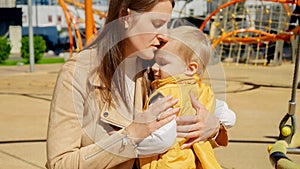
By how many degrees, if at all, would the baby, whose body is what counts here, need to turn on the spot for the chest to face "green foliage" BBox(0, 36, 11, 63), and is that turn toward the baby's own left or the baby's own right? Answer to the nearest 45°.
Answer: approximately 90° to the baby's own right

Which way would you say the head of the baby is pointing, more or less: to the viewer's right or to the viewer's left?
to the viewer's left

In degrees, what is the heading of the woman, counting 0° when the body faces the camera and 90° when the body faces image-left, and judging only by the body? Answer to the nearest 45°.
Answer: approximately 315°

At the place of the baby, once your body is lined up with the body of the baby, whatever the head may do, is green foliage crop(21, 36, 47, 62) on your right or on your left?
on your right

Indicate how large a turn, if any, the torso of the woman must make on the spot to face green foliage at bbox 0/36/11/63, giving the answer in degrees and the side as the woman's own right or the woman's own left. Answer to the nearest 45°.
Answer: approximately 135° to the woman's own left

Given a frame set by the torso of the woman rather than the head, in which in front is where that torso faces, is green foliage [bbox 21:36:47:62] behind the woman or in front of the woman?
behind
